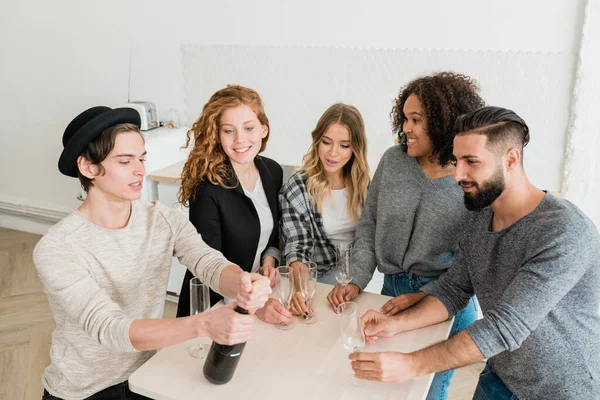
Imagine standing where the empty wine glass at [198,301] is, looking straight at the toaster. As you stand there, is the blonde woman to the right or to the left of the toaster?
right

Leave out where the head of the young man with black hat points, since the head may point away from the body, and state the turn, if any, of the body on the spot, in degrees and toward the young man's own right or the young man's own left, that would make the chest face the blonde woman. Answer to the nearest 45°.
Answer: approximately 90° to the young man's own left

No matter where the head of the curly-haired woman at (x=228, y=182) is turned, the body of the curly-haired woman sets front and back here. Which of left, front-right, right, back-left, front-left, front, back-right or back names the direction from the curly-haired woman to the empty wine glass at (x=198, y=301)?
front-right

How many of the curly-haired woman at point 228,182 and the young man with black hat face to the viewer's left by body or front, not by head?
0

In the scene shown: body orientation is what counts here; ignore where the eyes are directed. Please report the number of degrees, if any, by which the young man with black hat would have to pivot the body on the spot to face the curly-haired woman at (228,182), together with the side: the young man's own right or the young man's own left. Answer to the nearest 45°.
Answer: approximately 90° to the young man's own left

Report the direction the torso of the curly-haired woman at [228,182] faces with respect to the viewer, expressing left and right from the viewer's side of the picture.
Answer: facing the viewer and to the right of the viewer

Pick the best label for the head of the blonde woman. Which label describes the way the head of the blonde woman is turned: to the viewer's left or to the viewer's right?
to the viewer's left
